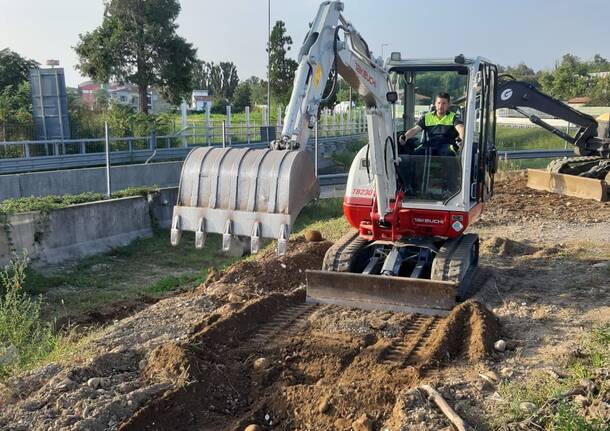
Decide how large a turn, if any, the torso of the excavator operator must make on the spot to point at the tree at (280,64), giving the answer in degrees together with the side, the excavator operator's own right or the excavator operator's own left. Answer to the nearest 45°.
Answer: approximately 180°

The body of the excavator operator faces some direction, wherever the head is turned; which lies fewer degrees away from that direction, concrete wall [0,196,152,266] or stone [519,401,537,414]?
the stone

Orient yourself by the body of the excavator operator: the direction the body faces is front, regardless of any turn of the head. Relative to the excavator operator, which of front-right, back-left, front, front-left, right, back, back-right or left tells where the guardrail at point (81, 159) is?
back-right

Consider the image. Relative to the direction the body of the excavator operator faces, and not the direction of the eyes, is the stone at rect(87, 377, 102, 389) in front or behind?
in front

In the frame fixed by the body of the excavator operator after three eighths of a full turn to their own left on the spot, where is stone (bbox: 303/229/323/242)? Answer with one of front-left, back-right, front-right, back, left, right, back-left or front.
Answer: left

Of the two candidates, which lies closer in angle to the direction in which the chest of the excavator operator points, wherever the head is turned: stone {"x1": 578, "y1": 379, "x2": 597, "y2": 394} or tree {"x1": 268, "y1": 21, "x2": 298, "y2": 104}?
the stone

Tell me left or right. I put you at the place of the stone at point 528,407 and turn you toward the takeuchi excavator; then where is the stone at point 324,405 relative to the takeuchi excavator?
left

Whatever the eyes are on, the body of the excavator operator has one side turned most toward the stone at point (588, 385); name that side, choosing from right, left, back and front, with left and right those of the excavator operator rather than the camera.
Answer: front

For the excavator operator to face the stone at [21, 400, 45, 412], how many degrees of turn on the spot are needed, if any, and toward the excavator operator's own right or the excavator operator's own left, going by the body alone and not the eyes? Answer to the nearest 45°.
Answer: approximately 45° to the excavator operator's own right

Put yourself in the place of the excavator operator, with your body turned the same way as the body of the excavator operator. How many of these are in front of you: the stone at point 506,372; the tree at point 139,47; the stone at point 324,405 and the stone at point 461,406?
3

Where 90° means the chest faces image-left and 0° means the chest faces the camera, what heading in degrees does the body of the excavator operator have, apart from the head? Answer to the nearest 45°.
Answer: approximately 0°

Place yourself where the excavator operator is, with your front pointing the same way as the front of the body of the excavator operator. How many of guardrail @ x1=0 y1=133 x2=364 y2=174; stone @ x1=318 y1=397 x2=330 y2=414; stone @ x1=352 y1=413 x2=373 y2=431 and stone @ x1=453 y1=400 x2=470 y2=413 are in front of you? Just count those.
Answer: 3

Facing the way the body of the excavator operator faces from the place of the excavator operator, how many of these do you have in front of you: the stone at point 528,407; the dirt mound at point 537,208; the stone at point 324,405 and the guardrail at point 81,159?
2

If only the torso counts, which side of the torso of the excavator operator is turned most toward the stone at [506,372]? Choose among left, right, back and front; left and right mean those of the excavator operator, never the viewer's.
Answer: front

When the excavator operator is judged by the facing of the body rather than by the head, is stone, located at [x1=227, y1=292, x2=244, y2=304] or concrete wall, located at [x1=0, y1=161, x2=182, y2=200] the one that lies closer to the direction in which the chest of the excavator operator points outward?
the stone
